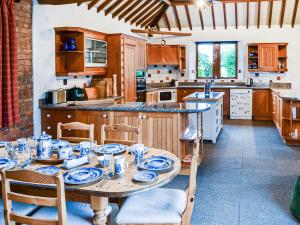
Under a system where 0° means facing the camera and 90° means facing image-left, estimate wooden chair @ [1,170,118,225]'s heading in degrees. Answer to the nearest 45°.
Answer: approximately 225°

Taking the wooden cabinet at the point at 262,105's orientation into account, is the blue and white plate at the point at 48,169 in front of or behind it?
in front

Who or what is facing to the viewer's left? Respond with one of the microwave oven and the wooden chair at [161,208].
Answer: the wooden chair

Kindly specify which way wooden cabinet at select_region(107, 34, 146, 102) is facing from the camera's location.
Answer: facing the viewer and to the right of the viewer

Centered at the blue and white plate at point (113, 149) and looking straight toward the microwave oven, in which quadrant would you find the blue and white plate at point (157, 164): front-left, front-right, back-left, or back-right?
back-right

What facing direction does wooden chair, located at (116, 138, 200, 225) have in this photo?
to the viewer's left

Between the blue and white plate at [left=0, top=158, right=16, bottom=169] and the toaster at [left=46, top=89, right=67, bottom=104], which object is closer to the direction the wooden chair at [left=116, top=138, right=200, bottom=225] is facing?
the blue and white plate

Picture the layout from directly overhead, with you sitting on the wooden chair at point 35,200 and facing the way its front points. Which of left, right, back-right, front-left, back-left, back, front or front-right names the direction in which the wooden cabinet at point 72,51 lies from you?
front-left

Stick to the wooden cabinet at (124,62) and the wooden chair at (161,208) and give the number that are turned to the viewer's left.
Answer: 1

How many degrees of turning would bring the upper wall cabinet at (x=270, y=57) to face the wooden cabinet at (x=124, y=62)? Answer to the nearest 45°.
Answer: approximately 45° to its right

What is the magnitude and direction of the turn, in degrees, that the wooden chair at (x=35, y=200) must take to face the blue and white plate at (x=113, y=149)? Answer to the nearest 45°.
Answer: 0° — it already faces it
